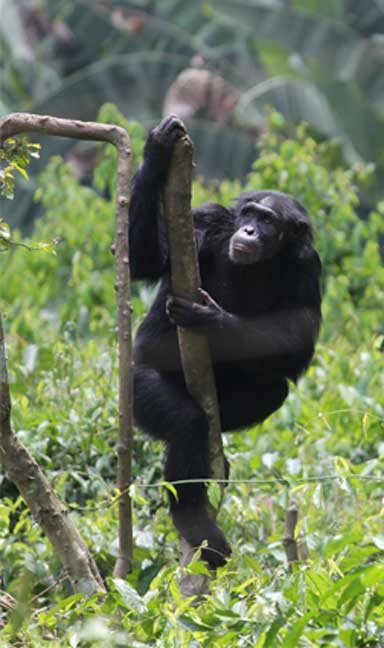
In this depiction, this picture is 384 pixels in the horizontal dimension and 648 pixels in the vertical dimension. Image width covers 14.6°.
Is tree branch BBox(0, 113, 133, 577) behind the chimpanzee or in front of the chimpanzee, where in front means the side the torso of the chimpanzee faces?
in front

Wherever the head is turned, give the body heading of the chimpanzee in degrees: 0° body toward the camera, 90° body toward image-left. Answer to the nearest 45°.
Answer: approximately 45°
